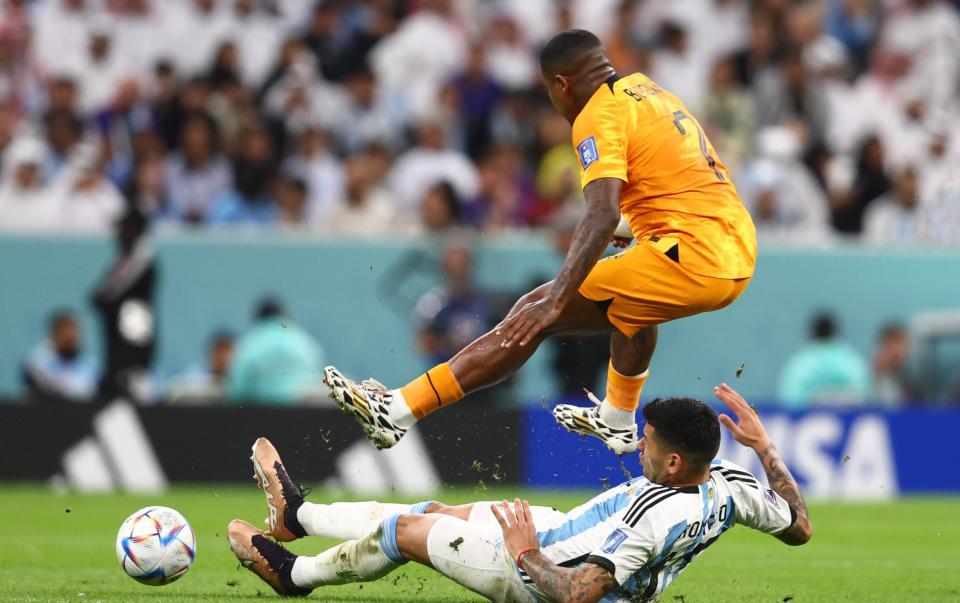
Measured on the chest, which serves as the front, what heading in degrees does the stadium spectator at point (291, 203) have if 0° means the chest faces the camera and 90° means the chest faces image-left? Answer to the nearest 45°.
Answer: approximately 0°
